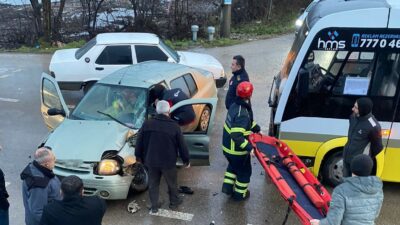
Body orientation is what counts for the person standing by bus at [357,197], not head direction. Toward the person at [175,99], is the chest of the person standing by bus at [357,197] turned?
yes

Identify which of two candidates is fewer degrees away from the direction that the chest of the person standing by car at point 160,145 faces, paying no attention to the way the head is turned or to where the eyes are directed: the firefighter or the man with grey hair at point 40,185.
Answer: the firefighter

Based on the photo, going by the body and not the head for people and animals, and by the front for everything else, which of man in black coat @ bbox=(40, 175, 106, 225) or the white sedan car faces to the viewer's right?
the white sedan car

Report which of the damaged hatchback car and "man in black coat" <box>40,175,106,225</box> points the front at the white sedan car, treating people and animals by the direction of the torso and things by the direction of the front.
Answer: the man in black coat

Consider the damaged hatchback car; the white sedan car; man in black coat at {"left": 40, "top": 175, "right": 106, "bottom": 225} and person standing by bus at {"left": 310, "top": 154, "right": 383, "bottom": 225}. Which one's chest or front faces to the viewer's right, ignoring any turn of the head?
the white sedan car

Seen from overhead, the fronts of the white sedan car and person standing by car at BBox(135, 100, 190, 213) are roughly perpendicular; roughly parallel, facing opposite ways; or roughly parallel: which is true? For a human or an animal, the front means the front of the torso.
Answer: roughly perpendicular

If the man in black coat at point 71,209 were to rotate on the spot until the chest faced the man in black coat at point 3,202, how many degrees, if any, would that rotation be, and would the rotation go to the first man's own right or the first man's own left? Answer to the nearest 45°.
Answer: approximately 45° to the first man's own left

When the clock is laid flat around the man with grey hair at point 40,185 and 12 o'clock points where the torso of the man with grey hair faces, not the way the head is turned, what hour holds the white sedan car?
The white sedan car is roughly at 11 o'clock from the man with grey hair.

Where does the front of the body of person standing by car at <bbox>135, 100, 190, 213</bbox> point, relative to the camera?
away from the camera

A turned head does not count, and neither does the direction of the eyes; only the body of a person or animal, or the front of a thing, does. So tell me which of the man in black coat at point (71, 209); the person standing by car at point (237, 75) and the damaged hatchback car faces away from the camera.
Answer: the man in black coat

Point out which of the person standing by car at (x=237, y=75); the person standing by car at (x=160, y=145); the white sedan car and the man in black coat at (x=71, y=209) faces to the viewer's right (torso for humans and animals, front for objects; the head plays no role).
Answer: the white sedan car

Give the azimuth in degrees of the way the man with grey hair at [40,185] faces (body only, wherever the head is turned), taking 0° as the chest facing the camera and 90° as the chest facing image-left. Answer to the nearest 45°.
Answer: approximately 225°

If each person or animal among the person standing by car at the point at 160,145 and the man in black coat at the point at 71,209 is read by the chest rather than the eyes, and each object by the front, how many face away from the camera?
2

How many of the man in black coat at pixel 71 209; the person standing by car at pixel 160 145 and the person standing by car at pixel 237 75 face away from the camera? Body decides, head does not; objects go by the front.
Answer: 2
